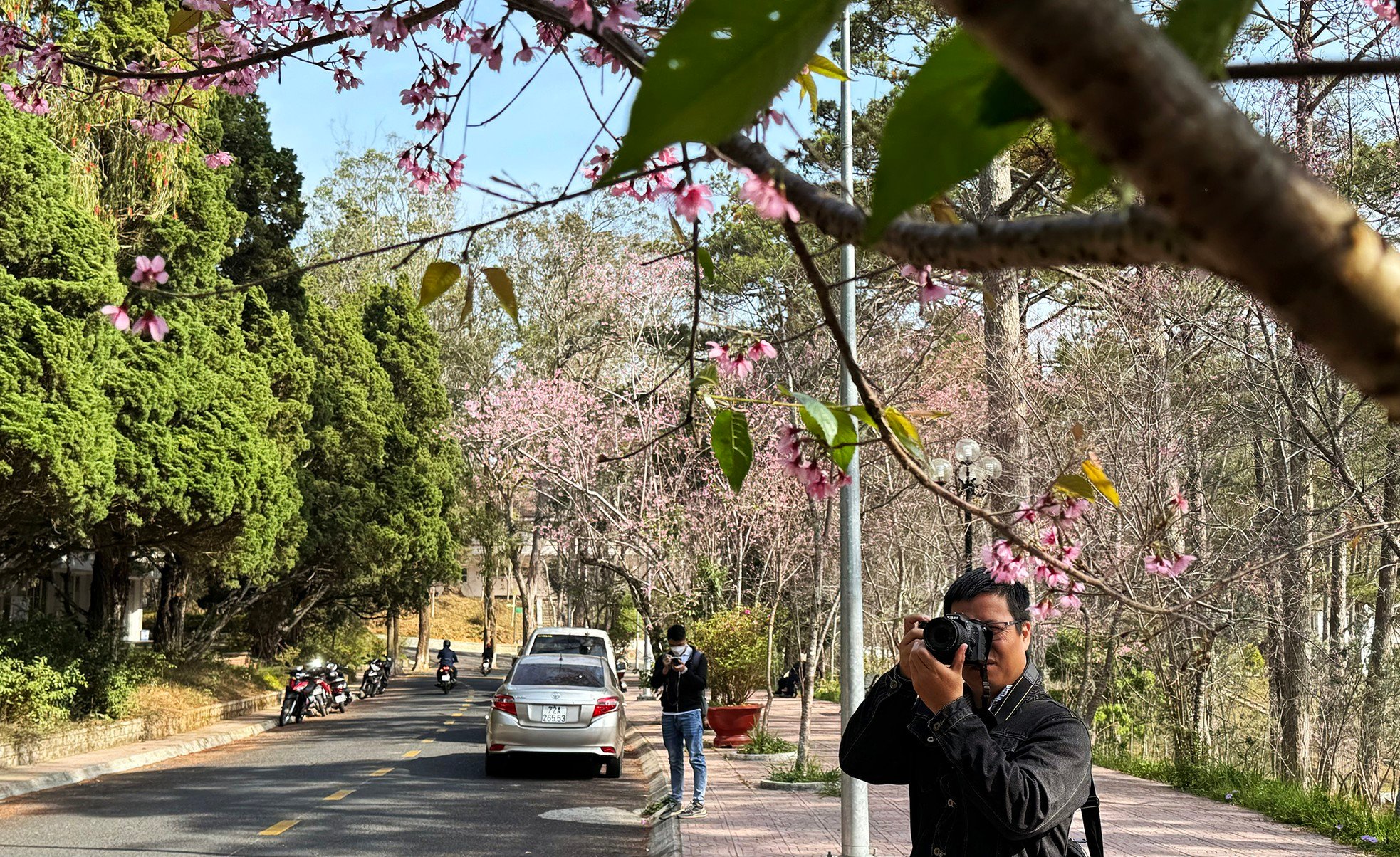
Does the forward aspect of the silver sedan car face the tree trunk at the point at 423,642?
yes

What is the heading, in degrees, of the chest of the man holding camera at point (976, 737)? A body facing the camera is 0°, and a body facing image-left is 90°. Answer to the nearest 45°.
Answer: approximately 45°

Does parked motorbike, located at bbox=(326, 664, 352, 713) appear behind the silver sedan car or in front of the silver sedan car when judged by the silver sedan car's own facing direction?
in front

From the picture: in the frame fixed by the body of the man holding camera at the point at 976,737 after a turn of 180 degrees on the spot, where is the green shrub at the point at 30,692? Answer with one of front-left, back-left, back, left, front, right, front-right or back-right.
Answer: left

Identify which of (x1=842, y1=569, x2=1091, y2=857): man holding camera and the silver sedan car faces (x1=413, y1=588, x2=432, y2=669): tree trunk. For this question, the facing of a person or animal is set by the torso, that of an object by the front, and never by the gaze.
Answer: the silver sedan car

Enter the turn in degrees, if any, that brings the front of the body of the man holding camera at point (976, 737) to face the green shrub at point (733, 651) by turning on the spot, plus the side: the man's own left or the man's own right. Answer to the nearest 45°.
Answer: approximately 135° to the man's own right

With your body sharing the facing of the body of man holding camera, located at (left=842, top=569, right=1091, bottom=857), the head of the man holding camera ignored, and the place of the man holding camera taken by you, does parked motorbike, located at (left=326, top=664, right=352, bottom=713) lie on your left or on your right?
on your right

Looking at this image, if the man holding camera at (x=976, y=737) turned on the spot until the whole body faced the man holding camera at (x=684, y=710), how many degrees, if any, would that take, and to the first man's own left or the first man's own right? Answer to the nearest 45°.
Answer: approximately 135° to the first man's own right

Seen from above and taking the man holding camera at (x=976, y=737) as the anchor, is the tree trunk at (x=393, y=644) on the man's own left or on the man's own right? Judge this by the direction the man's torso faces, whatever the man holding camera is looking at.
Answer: on the man's own right

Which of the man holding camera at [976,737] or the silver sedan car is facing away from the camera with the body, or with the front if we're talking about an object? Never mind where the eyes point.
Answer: the silver sedan car

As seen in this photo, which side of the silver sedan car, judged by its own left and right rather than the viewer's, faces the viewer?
back

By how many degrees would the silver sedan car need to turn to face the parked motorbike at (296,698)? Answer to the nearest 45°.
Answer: approximately 45° to its left

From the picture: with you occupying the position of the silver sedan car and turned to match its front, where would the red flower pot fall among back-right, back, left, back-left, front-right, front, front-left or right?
front-right

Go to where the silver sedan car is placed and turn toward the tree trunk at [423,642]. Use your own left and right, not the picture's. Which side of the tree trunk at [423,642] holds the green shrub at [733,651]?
right

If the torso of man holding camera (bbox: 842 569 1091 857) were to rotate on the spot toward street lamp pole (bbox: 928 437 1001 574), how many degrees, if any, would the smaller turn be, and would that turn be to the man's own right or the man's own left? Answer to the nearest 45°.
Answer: approximately 135° to the man's own right
